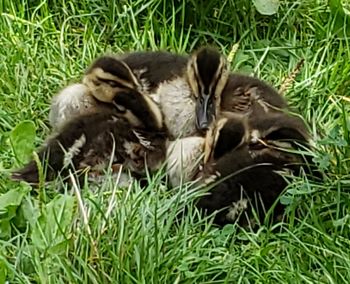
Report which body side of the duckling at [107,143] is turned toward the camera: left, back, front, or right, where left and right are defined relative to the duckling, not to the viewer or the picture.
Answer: right

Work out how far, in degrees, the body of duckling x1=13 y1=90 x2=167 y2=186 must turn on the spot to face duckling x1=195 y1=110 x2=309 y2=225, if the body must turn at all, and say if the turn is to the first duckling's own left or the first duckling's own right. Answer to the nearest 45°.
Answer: approximately 45° to the first duckling's own right

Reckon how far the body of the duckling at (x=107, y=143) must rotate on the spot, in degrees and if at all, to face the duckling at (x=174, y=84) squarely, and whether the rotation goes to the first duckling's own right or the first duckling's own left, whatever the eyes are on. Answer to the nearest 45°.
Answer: approximately 45° to the first duckling's own left

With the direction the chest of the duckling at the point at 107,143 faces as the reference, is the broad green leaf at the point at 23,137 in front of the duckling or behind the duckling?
behind

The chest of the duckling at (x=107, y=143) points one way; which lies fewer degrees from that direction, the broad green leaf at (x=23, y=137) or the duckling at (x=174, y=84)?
the duckling
